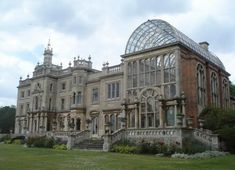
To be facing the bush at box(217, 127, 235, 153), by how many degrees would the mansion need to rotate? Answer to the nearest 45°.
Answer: approximately 90° to its left

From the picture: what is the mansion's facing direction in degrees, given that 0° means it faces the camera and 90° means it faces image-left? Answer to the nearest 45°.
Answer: approximately 45°

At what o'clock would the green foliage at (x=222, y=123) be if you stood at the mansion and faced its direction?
The green foliage is roughly at 9 o'clock from the mansion.

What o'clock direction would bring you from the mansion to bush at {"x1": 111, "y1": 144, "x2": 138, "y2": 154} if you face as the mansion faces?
The bush is roughly at 11 o'clock from the mansion.

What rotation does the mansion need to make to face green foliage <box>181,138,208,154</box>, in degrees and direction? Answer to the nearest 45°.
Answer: approximately 45° to its left

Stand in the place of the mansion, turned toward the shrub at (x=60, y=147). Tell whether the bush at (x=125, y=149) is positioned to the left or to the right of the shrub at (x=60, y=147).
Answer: left

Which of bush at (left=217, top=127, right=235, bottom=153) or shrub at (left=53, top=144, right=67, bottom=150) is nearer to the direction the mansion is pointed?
the shrub
